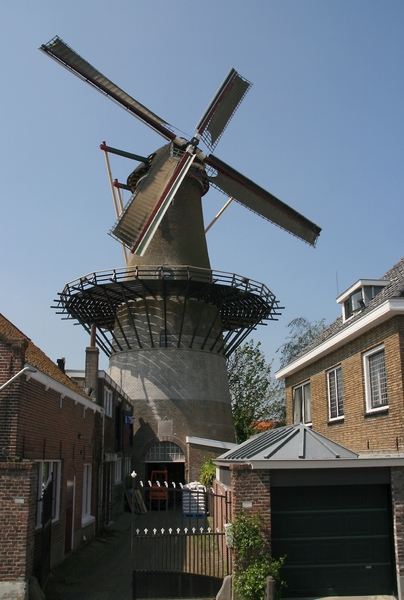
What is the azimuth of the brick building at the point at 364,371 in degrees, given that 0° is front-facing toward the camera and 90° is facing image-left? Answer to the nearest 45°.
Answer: approximately 45°

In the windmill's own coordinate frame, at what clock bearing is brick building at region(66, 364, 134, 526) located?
The brick building is roughly at 2 o'clock from the windmill.

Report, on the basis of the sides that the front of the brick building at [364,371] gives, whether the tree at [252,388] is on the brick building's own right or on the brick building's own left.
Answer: on the brick building's own right

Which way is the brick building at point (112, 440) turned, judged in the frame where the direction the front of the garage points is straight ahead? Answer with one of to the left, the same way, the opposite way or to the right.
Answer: to the left

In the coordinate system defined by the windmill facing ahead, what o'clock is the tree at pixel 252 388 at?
The tree is roughly at 8 o'clock from the windmill.

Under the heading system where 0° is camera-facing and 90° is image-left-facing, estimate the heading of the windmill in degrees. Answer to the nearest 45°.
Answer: approximately 315°

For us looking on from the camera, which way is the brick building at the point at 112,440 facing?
facing to the right of the viewer

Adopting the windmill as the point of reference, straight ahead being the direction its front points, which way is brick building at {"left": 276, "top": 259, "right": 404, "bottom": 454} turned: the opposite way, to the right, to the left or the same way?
to the right

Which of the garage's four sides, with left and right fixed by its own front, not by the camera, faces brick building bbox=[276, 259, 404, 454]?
back
